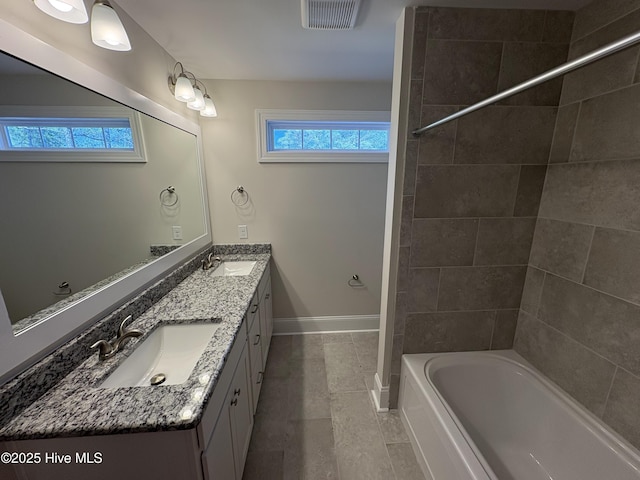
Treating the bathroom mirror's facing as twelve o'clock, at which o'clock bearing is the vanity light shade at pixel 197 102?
The vanity light shade is roughly at 9 o'clock from the bathroom mirror.

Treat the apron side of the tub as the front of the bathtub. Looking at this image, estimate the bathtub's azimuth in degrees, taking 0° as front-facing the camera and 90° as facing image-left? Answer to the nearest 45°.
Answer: approximately 45°

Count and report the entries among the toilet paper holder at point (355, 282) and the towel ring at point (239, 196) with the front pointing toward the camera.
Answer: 2

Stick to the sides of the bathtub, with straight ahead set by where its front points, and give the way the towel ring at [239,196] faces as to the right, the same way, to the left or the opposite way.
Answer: to the left

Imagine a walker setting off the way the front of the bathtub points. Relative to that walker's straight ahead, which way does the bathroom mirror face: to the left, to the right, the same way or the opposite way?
the opposite way

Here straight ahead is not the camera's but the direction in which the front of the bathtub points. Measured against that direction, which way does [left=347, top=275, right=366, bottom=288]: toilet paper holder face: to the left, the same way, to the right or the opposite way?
to the left

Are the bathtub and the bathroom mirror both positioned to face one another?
yes

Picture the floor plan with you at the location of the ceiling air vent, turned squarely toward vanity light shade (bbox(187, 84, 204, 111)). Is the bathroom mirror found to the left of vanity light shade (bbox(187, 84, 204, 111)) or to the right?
left

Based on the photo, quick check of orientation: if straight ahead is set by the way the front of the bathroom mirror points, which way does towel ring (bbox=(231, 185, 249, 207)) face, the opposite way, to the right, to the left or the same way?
to the right

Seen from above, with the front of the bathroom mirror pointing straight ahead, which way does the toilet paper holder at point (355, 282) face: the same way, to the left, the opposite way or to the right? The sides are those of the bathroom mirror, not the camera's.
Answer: to the right

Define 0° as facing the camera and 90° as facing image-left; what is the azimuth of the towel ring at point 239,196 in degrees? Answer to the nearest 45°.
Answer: approximately 0°

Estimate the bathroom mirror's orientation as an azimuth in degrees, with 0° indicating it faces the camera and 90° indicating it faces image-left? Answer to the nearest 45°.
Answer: approximately 315°

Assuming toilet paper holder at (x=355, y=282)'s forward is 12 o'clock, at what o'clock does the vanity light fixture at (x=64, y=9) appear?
The vanity light fixture is roughly at 1 o'clock from the toilet paper holder.
